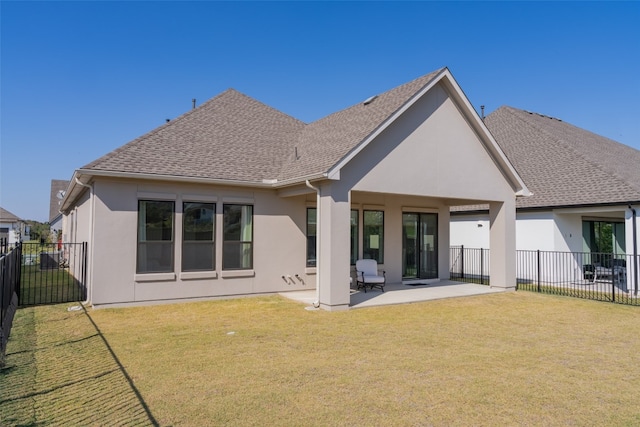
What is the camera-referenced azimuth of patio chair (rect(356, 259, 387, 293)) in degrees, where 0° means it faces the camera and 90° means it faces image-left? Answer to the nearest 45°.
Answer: approximately 315°

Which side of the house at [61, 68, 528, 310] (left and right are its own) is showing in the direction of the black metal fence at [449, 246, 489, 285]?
right

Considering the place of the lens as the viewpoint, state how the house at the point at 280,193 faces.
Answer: facing away from the viewer and to the left of the viewer

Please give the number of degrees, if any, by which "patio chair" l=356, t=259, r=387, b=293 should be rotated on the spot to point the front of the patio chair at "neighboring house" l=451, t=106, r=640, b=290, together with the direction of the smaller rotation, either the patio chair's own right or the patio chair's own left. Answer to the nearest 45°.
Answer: approximately 90° to the patio chair's own left

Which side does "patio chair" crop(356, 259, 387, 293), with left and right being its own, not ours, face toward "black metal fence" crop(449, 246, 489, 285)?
left

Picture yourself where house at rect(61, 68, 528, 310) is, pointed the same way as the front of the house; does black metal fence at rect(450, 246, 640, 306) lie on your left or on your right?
on your right
